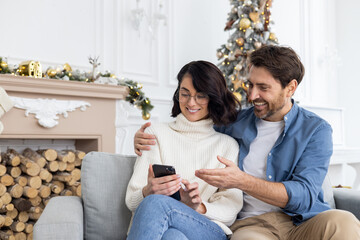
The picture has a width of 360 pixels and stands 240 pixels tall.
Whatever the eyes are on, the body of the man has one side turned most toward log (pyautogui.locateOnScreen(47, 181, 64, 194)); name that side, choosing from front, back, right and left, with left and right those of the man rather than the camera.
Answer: right

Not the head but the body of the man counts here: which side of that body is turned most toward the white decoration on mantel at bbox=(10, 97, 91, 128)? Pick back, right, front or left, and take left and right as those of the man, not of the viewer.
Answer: right

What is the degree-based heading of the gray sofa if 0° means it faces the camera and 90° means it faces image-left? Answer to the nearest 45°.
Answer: approximately 0°

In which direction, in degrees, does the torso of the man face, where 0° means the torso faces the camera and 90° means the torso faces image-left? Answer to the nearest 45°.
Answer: approximately 45°

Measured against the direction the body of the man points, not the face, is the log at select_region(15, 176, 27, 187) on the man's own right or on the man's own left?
on the man's own right

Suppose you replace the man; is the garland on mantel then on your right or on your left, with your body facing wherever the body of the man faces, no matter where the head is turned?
on your right

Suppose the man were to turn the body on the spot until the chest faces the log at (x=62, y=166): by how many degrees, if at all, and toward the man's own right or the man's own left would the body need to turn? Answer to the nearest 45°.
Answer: approximately 90° to the man's own right

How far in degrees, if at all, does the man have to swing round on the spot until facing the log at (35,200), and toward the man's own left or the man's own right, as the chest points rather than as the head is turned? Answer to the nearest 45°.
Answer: approximately 90° to the man's own right
